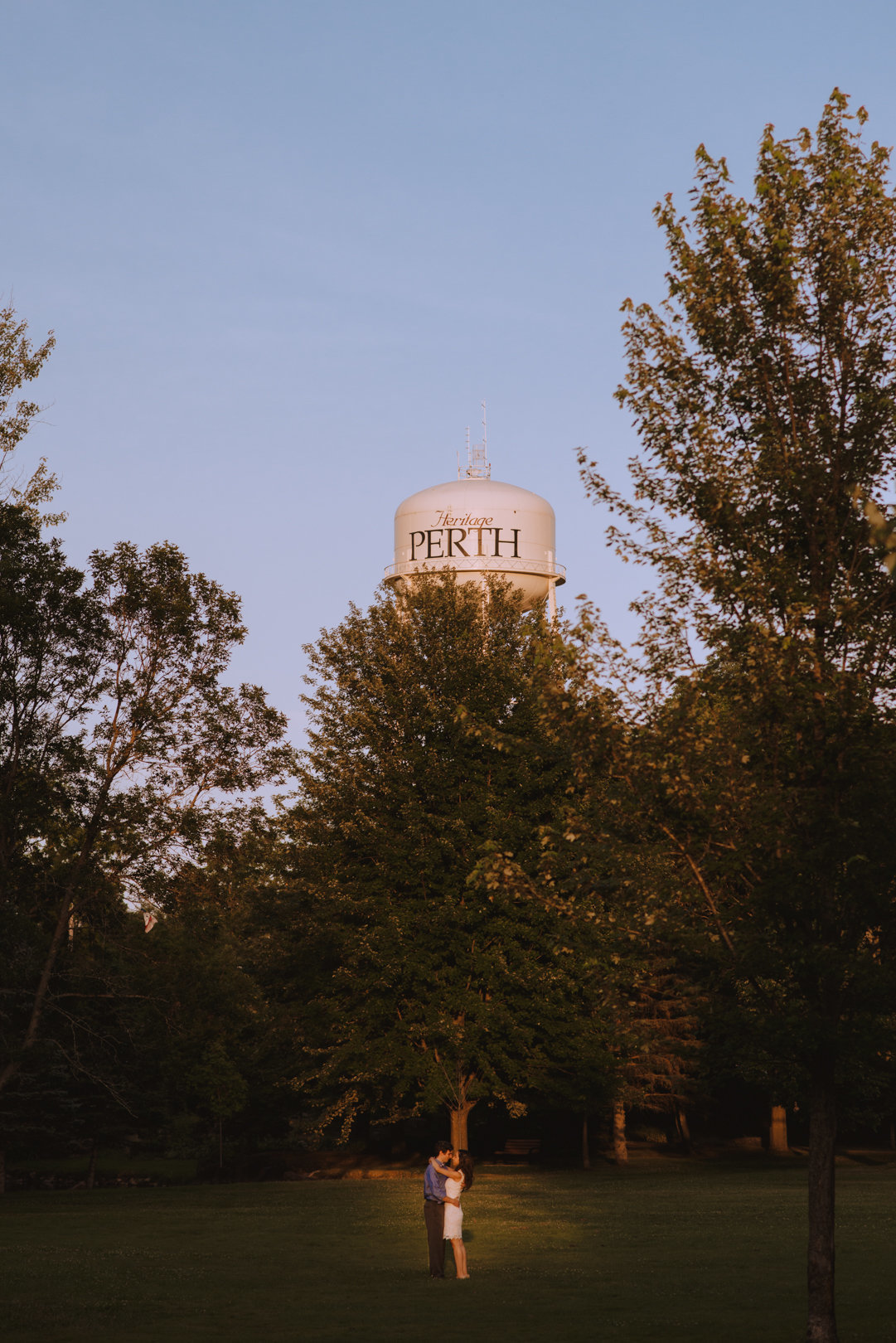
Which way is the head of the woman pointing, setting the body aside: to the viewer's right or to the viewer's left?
to the viewer's left

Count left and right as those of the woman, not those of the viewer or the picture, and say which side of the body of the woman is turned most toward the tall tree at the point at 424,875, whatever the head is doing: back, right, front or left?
right

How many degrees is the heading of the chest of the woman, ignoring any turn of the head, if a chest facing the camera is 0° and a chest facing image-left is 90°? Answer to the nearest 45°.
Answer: approximately 90°

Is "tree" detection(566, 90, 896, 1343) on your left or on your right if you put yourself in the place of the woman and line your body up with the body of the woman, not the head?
on your left

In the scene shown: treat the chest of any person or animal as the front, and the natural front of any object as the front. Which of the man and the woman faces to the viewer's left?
the woman

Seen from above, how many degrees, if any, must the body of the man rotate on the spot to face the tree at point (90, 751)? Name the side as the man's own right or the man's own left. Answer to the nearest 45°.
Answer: approximately 135° to the man's own left

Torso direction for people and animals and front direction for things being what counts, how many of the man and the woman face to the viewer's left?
1

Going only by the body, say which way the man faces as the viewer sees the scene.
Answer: to the viewer's right

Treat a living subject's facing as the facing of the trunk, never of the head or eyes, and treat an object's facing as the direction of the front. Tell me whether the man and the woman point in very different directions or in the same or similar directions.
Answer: very different directions
